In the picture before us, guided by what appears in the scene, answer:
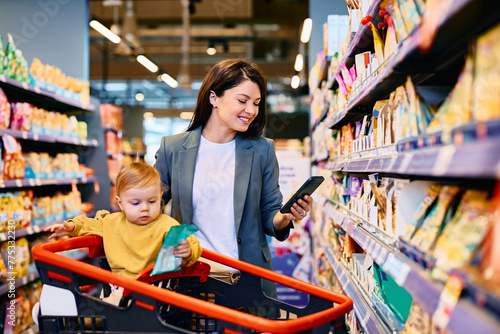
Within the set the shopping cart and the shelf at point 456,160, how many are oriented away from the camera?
0

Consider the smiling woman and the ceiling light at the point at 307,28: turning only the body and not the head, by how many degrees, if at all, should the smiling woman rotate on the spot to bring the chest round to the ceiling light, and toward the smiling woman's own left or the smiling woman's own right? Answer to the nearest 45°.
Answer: approximately 180°

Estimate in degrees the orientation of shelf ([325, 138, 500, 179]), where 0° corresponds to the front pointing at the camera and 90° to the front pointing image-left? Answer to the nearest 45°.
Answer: approximately 45°

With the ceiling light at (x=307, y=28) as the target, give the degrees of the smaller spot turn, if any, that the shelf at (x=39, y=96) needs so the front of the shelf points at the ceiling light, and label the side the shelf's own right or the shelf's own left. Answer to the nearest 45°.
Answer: approximately 45° to the shelf's own left

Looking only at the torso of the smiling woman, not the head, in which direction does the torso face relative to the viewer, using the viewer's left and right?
facing the viewer

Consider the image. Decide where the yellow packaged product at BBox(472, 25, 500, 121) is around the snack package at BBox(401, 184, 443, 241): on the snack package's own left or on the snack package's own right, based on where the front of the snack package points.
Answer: on the snack package's own left

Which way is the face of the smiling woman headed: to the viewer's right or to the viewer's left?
to the viewer's right

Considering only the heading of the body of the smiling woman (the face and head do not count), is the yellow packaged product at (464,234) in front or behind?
in front

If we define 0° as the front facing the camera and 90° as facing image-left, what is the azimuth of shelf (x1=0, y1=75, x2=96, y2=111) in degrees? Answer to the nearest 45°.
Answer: approximately 315°

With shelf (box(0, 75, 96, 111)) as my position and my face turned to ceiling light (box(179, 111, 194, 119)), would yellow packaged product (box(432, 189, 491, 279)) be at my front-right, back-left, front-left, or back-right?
back-right

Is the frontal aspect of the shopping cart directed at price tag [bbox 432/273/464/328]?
yes

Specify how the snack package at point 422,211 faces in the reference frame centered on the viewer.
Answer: facing the viewer and to the left of the viewer

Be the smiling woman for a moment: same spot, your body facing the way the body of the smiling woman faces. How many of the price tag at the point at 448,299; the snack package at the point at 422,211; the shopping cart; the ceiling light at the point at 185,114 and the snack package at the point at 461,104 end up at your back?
1
